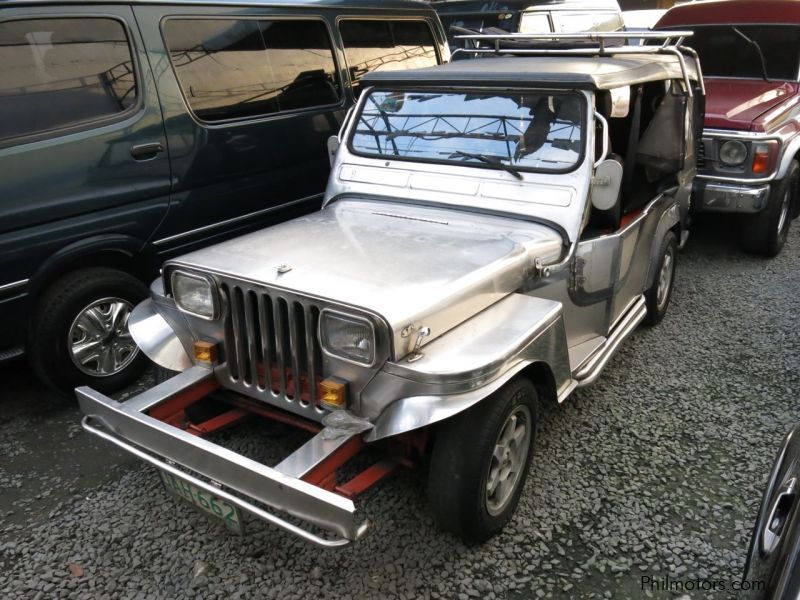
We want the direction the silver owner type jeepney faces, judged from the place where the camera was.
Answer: facing the viewer and to the left of the viewer

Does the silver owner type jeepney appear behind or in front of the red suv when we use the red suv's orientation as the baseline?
in front

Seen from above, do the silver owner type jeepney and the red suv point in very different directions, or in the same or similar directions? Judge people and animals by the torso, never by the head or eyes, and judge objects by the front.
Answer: same or similar directions

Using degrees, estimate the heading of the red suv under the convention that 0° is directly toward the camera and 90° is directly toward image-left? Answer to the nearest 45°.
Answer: approximately 45°

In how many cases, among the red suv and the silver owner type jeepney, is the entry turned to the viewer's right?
0

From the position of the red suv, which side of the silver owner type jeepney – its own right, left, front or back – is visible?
back
